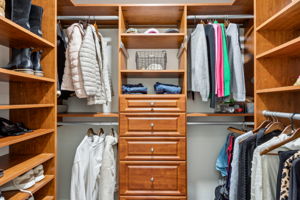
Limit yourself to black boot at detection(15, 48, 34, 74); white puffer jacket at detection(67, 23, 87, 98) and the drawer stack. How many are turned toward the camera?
1

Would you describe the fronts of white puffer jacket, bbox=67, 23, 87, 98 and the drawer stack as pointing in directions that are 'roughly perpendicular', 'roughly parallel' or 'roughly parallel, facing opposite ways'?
roughly perpendicular

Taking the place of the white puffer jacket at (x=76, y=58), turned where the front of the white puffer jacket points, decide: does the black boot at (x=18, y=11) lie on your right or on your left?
on your right

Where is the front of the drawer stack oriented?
toward the camera

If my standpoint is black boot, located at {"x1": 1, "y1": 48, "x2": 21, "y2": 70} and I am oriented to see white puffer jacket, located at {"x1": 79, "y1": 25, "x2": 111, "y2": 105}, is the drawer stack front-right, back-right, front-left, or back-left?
front-right

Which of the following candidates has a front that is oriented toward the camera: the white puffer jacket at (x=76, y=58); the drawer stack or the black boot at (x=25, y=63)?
the drawer stack

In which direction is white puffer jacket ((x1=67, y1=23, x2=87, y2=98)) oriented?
to the viewer's right

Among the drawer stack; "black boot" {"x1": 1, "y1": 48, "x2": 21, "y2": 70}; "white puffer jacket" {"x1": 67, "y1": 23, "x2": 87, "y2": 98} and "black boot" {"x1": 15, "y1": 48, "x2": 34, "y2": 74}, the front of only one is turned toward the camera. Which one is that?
the drawer stack
